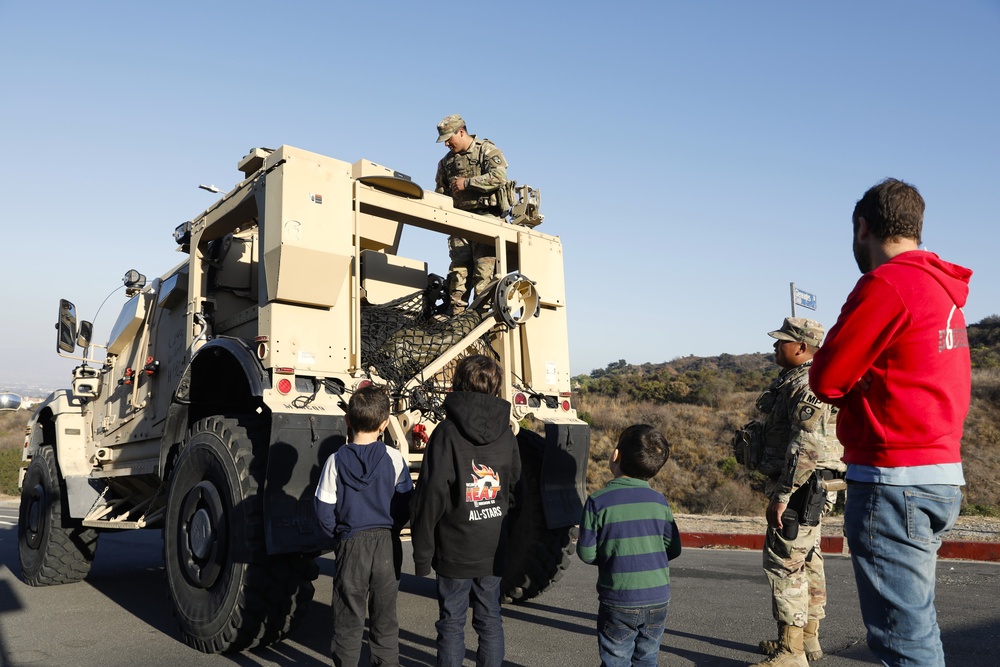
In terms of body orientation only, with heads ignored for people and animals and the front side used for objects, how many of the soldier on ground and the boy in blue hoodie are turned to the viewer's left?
1

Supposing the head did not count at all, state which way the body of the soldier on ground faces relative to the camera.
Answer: to the viewer's left

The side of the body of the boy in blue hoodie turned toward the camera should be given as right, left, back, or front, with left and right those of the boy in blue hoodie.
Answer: back

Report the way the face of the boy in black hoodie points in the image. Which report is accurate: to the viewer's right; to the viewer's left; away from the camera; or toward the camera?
away from the camera

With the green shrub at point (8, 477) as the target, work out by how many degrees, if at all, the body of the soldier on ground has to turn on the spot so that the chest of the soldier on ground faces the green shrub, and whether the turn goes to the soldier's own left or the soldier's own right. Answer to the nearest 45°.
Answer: approximately 45° to the soldier's own right

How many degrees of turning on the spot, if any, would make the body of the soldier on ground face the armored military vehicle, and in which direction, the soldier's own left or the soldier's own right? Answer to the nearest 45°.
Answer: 0° — they already face it

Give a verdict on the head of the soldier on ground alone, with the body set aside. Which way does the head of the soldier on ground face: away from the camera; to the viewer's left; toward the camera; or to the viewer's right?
to the viewer's left

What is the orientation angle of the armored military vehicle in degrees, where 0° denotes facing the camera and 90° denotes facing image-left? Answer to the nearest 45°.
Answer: approximately 135°

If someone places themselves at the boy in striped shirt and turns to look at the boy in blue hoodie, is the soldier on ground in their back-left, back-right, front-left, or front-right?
back-right

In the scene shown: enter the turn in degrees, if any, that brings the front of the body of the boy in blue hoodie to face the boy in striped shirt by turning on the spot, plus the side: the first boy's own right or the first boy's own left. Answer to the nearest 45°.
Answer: approximately 135° to the first boy's own right

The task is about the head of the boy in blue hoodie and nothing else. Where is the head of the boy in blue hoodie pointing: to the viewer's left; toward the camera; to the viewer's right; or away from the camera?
away from the camera

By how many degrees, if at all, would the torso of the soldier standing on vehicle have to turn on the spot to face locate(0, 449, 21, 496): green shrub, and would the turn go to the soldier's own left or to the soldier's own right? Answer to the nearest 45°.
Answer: approximately 90° to the soldier's own right

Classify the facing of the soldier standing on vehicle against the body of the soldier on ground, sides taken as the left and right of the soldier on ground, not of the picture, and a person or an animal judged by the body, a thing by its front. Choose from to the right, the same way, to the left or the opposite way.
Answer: to the left
